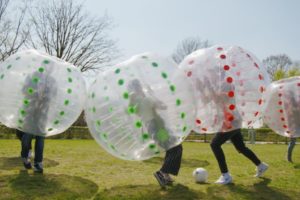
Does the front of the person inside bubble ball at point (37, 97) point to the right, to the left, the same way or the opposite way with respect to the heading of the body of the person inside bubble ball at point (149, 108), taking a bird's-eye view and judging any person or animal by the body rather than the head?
to the left
